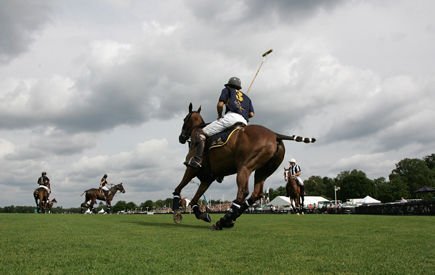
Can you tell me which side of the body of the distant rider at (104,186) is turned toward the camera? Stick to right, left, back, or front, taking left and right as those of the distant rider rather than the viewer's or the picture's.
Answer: right

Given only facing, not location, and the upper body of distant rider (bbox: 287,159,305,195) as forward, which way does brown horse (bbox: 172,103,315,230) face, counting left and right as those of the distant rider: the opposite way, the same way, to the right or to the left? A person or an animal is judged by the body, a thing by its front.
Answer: to the right

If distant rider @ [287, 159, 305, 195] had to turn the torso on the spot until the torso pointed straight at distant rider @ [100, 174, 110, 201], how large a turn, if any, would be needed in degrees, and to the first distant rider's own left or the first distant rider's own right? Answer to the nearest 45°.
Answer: approximately 90° to the first distant rider's own right

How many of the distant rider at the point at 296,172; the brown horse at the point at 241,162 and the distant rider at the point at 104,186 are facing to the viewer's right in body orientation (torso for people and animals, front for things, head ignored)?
1

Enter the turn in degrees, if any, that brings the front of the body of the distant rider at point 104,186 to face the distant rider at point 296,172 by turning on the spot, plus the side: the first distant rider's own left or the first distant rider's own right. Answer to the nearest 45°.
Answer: approximately 45° to the first distant rider's own right

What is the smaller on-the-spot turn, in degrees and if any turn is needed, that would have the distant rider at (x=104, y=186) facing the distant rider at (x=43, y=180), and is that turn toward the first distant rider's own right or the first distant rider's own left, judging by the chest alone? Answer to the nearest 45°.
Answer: approximately 135° to the first distant rider's own right

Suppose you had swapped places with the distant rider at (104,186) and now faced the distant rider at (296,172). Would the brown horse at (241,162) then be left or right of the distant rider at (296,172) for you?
right

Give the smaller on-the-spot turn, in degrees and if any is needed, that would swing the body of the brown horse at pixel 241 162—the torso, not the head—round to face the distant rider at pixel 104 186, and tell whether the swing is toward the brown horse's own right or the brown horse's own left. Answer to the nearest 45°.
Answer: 0° — it already faces them

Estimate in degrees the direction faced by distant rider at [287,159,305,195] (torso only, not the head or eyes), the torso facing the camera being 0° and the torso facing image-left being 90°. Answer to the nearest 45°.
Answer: approximately 45°

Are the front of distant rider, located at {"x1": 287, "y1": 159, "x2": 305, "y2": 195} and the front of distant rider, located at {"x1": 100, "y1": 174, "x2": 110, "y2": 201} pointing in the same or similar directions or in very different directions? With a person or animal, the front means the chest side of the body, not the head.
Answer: very different directions
